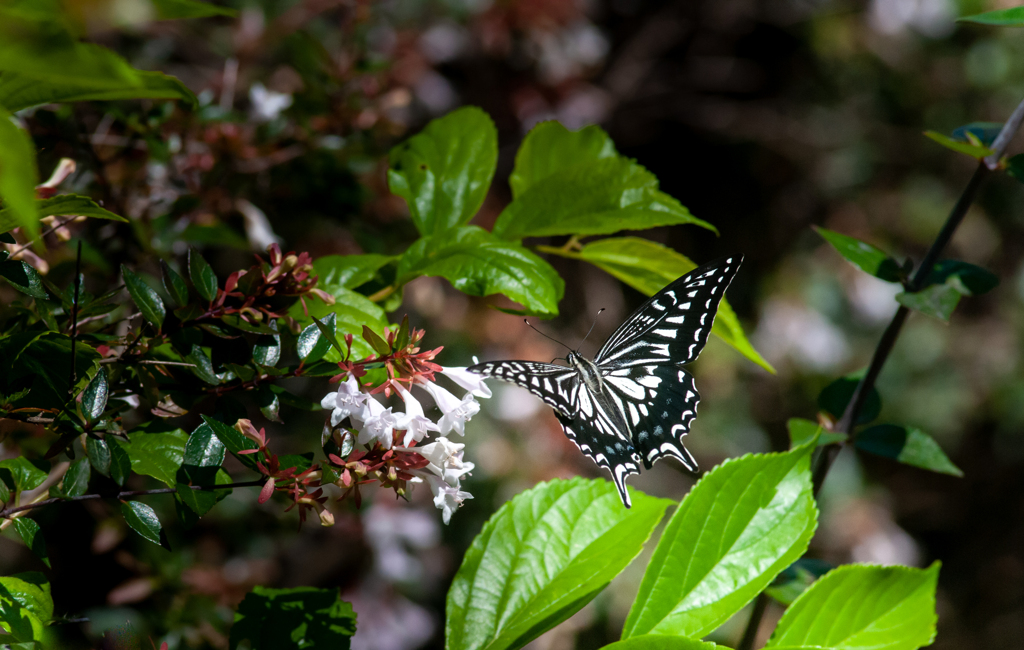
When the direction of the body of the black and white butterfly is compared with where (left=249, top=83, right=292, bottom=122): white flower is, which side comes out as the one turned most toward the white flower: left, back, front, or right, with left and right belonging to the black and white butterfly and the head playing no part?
front

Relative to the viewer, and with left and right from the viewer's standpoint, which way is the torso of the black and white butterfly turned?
facing away from the viewer and to the left of the viewer
